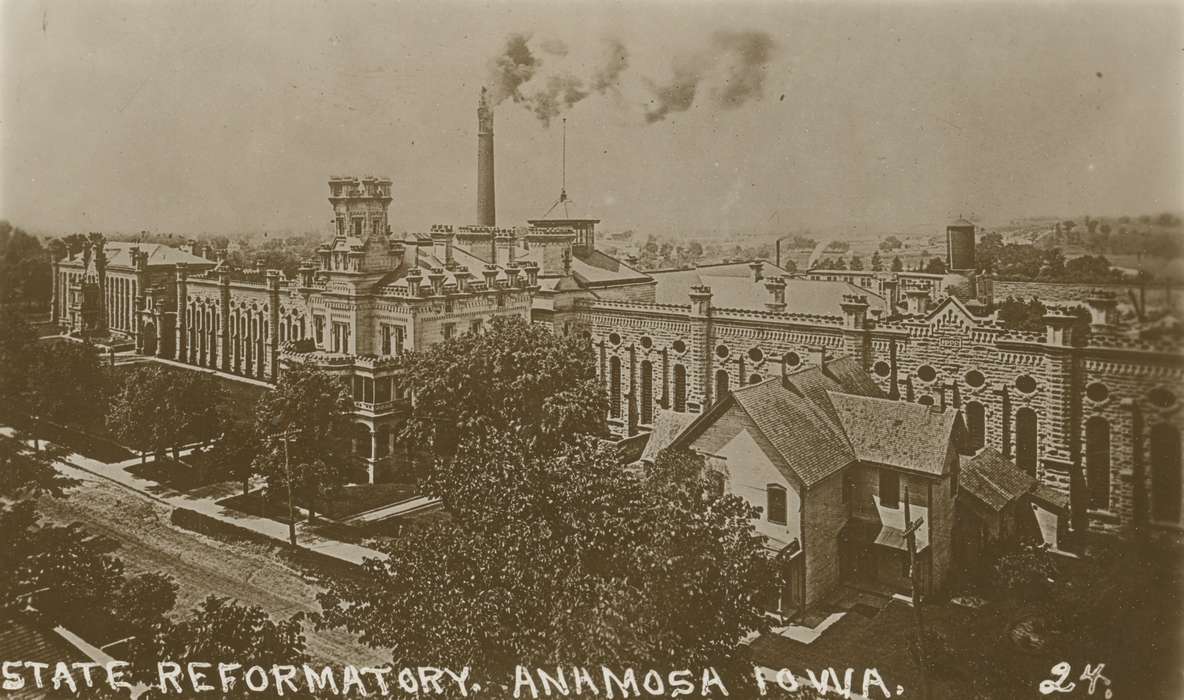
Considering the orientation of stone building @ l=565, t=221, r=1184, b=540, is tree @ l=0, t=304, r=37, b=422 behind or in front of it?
in front

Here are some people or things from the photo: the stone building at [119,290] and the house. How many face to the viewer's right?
0

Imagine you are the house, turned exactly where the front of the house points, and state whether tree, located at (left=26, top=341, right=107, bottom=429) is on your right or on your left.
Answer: on your right

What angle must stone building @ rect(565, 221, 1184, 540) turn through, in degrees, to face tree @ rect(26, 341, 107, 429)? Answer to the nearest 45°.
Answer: approximately 45° to its right

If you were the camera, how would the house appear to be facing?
facing the viewer and to the left of the viewer

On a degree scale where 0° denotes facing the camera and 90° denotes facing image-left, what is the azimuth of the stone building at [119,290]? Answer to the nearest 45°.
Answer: approximately 45°

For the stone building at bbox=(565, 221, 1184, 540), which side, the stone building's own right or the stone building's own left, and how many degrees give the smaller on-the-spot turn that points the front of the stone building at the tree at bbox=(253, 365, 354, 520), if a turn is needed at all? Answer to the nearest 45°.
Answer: approximately 45° to the stone building's own right

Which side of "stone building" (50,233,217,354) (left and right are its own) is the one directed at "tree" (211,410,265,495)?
left

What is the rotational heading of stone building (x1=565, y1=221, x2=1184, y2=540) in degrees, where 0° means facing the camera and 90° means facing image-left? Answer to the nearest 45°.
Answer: approximately 45°

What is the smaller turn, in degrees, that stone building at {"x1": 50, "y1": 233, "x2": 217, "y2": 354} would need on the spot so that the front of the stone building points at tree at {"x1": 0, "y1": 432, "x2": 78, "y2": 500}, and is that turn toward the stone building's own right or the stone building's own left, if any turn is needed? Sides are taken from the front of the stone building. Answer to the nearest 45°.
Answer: approximately 45° to the stone building's own left

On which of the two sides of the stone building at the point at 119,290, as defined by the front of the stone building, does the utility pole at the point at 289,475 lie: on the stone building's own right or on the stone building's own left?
on the stone building's own left

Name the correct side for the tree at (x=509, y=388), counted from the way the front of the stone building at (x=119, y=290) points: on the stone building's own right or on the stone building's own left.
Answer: on the stone building's own left
